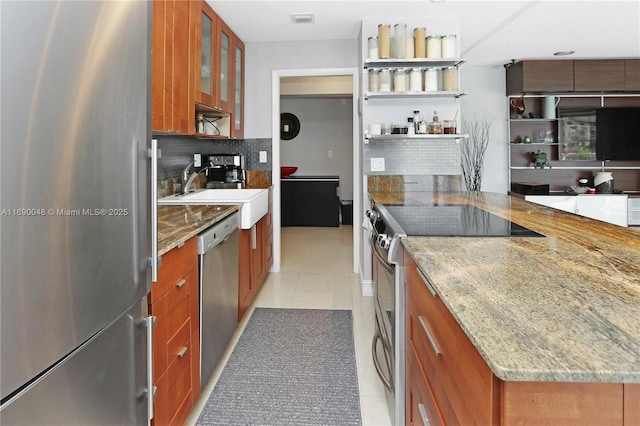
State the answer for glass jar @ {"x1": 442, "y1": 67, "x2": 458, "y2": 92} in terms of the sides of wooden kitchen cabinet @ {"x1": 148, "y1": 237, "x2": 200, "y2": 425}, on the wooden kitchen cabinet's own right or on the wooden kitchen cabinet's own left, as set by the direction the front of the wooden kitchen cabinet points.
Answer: on the wooden kitchen cabinet's own left

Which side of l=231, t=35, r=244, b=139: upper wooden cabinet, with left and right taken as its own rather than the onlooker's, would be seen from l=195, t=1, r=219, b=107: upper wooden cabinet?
right

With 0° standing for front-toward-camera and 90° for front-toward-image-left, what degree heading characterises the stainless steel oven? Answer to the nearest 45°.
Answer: approximately 90°

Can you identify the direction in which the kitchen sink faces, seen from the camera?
facing to the right of the viewer

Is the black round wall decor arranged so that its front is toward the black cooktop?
yes

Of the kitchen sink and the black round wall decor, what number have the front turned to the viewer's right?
1

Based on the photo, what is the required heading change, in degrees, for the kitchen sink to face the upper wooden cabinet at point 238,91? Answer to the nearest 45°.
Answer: approximately 90° to its left
